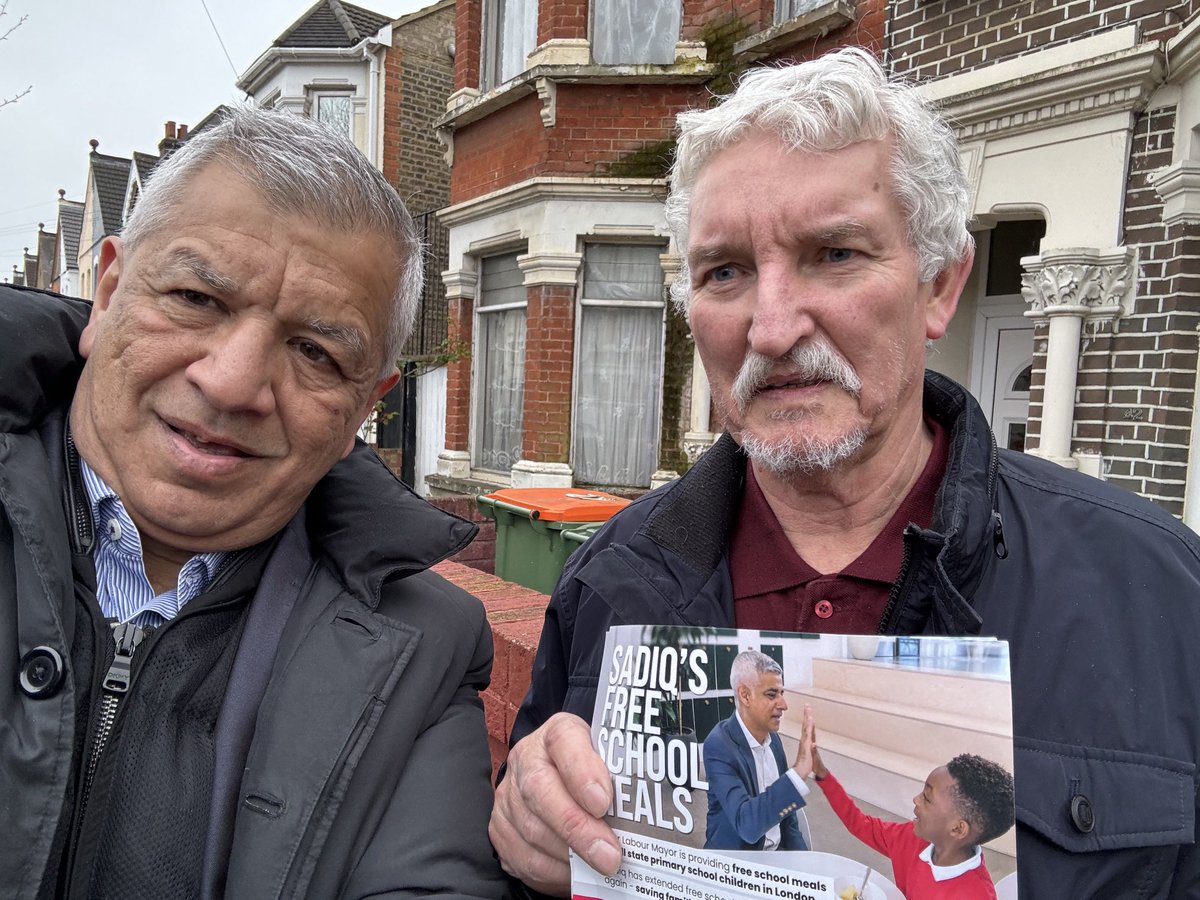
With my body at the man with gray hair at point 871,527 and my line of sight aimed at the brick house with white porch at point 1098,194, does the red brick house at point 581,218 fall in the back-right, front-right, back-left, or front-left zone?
front-left

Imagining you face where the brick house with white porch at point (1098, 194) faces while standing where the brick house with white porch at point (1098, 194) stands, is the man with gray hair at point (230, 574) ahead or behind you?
ahead

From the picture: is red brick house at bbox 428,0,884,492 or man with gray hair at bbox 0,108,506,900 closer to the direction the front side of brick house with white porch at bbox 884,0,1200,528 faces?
the man with gray hair

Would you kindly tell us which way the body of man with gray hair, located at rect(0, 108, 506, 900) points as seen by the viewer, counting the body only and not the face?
toward the camera

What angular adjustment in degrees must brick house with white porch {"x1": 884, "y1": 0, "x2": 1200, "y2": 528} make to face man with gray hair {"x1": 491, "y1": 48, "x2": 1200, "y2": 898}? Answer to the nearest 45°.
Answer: approximately 45° to its left

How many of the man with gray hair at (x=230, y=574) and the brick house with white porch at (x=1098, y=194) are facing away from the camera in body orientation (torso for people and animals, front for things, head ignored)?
0

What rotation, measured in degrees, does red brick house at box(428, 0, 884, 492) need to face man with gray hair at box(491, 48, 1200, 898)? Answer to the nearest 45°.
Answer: approximately 45° to its left

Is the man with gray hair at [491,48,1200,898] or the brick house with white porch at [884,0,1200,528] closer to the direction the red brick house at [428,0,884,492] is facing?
the man with gray hair

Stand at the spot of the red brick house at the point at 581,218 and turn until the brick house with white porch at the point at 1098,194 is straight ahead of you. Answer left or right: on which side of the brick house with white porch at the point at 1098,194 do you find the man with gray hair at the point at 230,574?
right

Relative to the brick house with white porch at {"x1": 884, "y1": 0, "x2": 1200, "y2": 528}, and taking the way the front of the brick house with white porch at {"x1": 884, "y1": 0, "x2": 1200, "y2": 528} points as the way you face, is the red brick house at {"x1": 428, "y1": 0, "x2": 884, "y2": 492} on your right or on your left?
on your right

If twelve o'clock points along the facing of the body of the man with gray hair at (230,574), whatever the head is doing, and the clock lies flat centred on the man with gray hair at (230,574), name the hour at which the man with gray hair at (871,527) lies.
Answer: the man with gray hair at (871,527) is roughly at 10 o'clock from the man with gray hair at (230,574).

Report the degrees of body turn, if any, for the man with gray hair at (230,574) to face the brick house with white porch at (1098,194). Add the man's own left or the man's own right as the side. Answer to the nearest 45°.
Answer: approximately 90° to the man's own left

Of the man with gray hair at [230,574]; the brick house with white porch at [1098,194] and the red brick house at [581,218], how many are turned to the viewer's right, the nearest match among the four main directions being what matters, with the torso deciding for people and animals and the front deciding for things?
0

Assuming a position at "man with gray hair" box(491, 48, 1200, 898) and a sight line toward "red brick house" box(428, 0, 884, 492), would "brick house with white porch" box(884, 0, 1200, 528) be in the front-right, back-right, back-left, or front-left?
front-right

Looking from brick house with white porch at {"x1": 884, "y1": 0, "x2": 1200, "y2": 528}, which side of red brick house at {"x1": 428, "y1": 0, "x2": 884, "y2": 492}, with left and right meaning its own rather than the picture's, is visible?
left

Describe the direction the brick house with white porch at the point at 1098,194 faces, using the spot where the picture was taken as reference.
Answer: facing the viewer and to the left of the viewer
